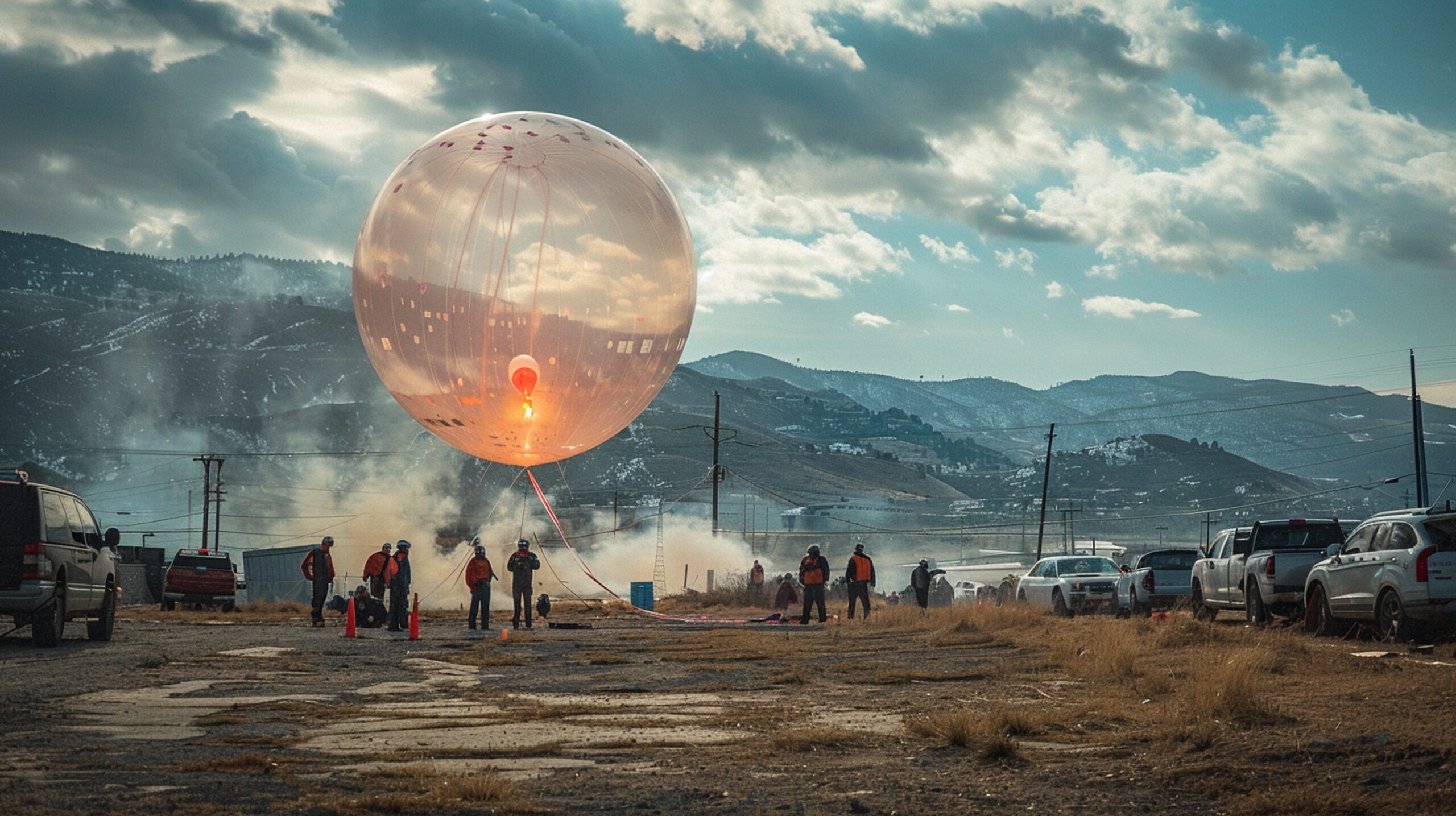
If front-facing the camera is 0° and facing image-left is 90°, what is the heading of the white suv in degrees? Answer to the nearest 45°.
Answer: approximately 135°

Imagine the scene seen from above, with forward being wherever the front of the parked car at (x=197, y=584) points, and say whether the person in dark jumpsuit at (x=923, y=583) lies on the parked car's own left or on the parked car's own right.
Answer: on the parked car's own right

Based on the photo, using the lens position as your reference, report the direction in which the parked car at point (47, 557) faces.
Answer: facing away from the viewer and to the right of the viewer

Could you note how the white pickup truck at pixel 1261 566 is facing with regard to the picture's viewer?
facing away from the viewer and to the left of the viewer

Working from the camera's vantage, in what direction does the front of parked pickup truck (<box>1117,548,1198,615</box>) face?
facing away from the viewer and to the left of the viewer
